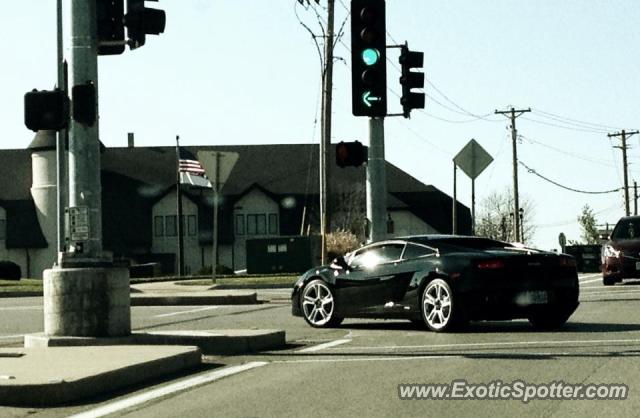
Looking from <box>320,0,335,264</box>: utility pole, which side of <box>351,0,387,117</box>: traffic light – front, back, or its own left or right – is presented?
back

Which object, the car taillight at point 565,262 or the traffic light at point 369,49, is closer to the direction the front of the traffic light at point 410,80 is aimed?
the car taillight

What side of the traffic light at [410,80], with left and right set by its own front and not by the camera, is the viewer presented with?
right

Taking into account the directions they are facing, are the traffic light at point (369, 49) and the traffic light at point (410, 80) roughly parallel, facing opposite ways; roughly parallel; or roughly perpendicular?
roughly perpendicular

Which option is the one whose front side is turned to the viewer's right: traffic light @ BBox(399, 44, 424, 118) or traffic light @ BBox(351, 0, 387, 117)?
traffic light @ BBox(399, 44, 424, 118)

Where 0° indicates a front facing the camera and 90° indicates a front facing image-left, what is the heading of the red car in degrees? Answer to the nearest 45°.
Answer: approximately 0°

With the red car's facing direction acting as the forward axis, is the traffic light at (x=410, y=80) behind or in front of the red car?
in front
